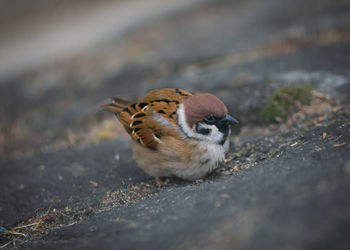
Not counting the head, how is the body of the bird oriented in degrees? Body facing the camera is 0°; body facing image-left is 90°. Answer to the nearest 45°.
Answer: approximately 315°

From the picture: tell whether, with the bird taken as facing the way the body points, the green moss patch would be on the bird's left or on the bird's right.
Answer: on the bird's left
